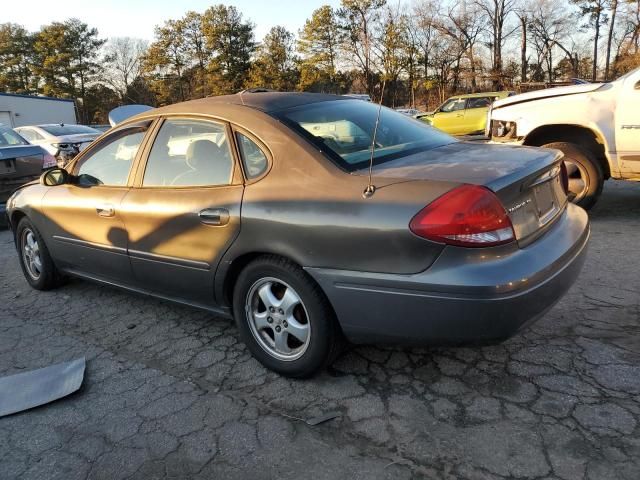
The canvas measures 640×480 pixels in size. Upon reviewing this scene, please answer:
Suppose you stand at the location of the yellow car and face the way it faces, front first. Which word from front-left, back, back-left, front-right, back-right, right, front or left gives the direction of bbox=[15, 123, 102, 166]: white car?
front-left

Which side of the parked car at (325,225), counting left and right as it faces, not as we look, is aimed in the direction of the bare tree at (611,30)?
right

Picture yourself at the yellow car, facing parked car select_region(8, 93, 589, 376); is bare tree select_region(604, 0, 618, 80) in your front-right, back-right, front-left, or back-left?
back-left

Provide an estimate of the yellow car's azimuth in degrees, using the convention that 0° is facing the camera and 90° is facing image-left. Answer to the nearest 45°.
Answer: approximately 90°

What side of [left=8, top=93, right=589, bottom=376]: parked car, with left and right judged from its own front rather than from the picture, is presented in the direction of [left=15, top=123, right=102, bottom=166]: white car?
front

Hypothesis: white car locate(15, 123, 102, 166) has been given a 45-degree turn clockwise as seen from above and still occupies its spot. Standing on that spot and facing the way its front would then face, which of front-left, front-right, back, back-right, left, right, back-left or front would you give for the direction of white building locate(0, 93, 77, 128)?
back

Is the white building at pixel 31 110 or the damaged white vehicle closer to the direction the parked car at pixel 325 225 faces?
the white building

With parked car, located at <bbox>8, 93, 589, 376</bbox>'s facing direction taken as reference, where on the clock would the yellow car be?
The yellow car is roughly at 2 o'clock from the parked car.

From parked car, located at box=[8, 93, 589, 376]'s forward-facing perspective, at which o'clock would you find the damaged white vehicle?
The damaged white vehicle is roughly at 3 o'clock from the parked car.

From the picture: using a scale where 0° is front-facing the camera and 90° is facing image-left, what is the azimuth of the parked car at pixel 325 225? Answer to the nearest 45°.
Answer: approximately 135°
